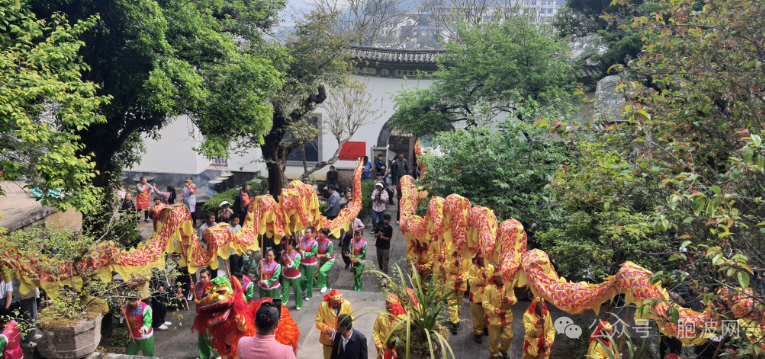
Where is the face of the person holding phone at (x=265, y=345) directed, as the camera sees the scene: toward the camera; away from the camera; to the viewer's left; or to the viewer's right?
away from the camera

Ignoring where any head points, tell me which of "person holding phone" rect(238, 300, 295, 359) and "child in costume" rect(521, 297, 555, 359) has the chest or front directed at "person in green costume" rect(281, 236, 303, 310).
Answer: the person holding phone

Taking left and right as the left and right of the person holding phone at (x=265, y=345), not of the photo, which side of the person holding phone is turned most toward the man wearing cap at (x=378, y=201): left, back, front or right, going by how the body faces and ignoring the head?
front

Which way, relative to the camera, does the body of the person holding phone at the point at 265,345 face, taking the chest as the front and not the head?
away from the camera

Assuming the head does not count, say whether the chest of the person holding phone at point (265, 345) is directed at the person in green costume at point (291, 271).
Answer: yes

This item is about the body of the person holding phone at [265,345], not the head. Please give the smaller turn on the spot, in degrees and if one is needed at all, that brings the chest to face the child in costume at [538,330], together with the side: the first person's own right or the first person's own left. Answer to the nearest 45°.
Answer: approximately 90° to the first person's own right

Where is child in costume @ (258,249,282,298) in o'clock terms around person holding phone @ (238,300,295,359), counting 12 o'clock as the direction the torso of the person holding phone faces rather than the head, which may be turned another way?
The child in costume is roughly at 12 o'clock from the person holding phone.

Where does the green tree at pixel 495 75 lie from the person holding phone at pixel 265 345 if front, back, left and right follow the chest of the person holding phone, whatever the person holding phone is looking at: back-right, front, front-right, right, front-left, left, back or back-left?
front-right

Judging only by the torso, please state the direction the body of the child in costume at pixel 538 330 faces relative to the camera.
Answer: toward the camera

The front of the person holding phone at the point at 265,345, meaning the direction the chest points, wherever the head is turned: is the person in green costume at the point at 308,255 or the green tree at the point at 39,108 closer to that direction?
the person in green costume

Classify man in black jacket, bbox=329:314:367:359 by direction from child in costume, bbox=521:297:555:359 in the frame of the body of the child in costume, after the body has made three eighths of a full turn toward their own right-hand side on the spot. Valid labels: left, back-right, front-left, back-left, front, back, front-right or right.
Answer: left

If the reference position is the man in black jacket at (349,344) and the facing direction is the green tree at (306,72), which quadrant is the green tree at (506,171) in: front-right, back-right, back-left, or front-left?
front-right

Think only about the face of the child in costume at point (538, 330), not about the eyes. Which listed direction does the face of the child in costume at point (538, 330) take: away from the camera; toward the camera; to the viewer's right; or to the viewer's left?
toward the camera

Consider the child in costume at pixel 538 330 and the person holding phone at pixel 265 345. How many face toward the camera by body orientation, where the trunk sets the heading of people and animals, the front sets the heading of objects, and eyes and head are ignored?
1

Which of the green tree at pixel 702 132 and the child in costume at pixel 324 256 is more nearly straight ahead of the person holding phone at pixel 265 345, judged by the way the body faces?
the child in costume

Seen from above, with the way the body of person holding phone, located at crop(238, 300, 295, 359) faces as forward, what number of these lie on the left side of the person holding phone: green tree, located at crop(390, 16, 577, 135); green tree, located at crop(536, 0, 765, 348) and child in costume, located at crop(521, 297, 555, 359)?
0

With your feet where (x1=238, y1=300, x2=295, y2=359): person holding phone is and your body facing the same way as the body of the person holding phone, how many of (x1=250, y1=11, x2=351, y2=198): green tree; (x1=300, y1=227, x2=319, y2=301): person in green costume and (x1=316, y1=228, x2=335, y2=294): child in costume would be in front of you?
3

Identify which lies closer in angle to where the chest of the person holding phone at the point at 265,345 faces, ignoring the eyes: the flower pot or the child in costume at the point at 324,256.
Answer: the child in costume

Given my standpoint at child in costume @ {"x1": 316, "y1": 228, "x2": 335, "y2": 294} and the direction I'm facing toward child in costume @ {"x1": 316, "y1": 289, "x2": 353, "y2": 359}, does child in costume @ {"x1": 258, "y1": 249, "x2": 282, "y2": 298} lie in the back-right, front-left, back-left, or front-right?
front-right

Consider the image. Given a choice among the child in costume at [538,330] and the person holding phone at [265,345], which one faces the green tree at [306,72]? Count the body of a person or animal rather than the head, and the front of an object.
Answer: the person holding phone
